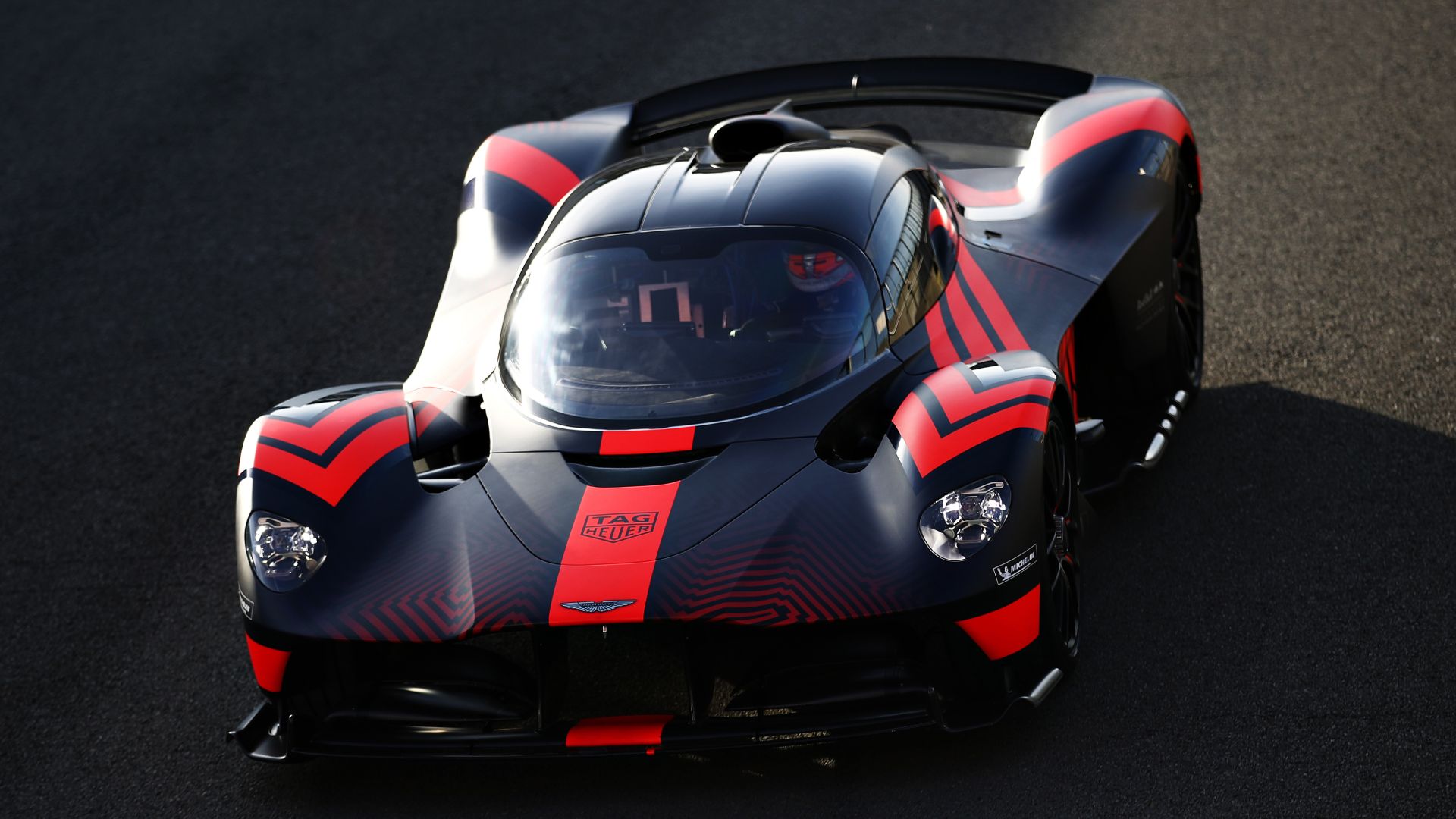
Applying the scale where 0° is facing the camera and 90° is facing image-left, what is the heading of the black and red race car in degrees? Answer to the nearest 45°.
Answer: approximately 0°
